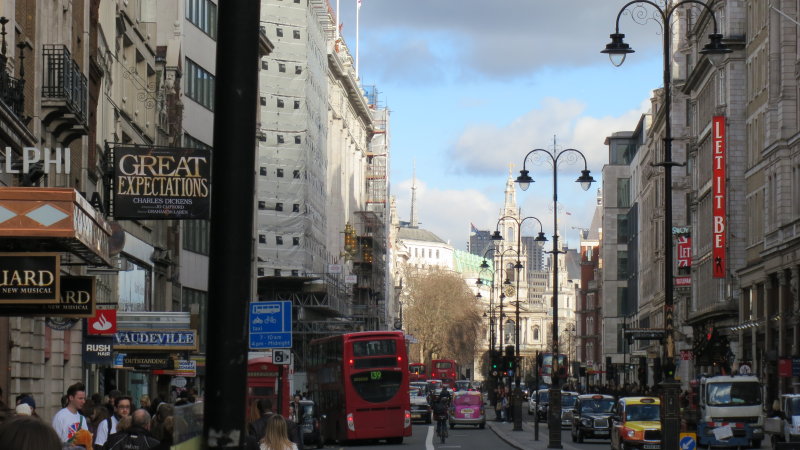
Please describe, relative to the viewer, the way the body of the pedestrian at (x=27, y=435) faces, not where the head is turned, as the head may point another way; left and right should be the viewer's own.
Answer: facing away from the viewer

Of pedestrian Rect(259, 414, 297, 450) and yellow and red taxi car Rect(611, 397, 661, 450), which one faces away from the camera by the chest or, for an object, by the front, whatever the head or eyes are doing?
the pedestrian

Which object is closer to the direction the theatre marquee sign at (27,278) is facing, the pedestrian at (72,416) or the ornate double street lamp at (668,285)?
the pedestrian

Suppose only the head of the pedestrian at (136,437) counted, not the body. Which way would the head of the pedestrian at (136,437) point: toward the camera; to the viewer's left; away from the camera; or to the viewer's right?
away from the camera

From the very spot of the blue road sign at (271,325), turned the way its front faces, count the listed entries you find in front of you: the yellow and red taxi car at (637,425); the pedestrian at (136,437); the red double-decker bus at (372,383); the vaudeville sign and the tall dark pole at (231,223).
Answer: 2

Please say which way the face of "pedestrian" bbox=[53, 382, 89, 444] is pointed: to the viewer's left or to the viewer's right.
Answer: to the viewer's right

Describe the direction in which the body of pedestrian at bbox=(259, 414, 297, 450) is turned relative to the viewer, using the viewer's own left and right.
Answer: facing away from the viewer
